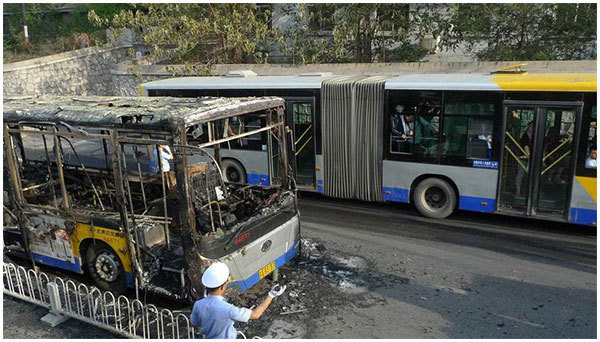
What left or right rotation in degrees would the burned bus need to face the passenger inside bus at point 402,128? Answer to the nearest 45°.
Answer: approximately 45° to its left

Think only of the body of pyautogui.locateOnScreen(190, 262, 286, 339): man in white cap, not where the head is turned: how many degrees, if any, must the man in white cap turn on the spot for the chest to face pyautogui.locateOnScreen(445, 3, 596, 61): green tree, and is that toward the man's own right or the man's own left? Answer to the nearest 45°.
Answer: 0° — they already face it

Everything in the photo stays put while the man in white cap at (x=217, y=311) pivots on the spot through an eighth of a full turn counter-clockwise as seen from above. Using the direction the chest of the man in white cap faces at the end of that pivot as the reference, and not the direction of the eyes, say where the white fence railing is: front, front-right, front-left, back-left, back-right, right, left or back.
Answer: front-left

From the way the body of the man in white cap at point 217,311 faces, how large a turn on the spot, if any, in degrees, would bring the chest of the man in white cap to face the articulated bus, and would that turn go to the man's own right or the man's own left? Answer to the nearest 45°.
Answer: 0° — they already face it

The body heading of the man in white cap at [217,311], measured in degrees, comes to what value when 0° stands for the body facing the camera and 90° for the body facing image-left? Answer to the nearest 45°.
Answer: approximately 225°

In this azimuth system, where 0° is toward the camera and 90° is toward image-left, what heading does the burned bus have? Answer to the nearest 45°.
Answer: approximately 315°

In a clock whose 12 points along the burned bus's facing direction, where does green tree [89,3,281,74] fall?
The green tree is roughly at 8 o'clock from the burned bus.

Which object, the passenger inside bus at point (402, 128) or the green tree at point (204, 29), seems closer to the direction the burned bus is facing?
the passenger inside bus
